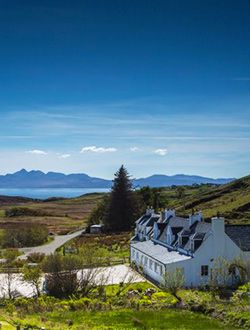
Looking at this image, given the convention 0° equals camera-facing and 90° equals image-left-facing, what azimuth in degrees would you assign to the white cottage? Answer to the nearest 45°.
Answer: approximately 45°
